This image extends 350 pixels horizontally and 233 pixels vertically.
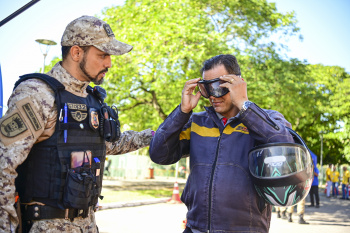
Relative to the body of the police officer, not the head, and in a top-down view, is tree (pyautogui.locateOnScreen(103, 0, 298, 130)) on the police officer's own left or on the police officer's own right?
on the police officer's own left

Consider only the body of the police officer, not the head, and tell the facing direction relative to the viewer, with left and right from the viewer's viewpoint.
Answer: facing the viewer and to the right of the viewer

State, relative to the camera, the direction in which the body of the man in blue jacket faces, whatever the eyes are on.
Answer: toward the camera

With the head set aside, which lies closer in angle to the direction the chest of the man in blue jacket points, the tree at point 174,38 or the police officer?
the police officer

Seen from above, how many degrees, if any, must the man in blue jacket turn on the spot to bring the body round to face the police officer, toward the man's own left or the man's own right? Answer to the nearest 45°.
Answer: approximately 90° to the man's own right

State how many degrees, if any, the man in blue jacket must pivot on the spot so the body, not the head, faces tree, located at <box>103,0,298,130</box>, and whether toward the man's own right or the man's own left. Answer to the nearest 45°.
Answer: approximately 180°

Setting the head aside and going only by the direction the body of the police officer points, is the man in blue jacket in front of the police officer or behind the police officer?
in front

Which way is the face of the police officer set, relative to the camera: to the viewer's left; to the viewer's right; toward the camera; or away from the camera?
to the viewer's right

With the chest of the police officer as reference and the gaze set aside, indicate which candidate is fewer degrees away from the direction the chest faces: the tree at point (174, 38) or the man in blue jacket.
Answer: the man in blue jacket

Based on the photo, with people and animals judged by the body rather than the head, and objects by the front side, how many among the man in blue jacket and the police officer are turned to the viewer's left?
0
